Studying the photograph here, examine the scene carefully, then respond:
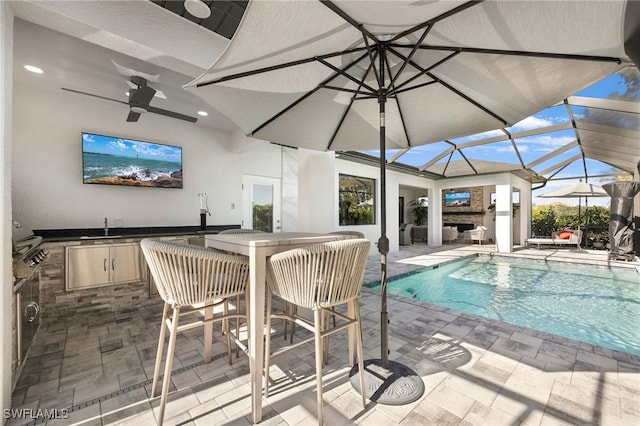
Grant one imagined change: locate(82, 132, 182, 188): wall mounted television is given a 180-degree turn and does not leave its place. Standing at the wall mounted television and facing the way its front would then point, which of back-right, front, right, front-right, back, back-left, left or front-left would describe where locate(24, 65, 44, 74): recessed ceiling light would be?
left

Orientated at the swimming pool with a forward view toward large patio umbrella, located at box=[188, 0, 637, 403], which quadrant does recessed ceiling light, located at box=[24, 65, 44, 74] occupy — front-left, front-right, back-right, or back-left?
front-right

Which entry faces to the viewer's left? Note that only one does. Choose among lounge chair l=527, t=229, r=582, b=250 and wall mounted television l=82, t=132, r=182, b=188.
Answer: the lounge chair

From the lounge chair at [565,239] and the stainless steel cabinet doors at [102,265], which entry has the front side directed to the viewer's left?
the lounge chair

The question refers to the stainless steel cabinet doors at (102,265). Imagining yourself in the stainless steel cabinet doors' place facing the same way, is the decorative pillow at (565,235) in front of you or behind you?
in front

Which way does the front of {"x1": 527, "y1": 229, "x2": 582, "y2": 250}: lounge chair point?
to the viewer's left

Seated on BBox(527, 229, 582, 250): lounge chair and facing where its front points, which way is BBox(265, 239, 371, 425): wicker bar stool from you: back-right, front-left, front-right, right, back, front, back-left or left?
left

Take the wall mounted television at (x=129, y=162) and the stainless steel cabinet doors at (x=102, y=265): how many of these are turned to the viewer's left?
0

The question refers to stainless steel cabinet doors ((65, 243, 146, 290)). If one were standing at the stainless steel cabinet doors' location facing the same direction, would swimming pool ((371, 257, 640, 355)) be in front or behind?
in front

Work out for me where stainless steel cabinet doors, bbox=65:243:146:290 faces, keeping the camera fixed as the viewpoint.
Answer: facing the viewer and to the right of the viewer
